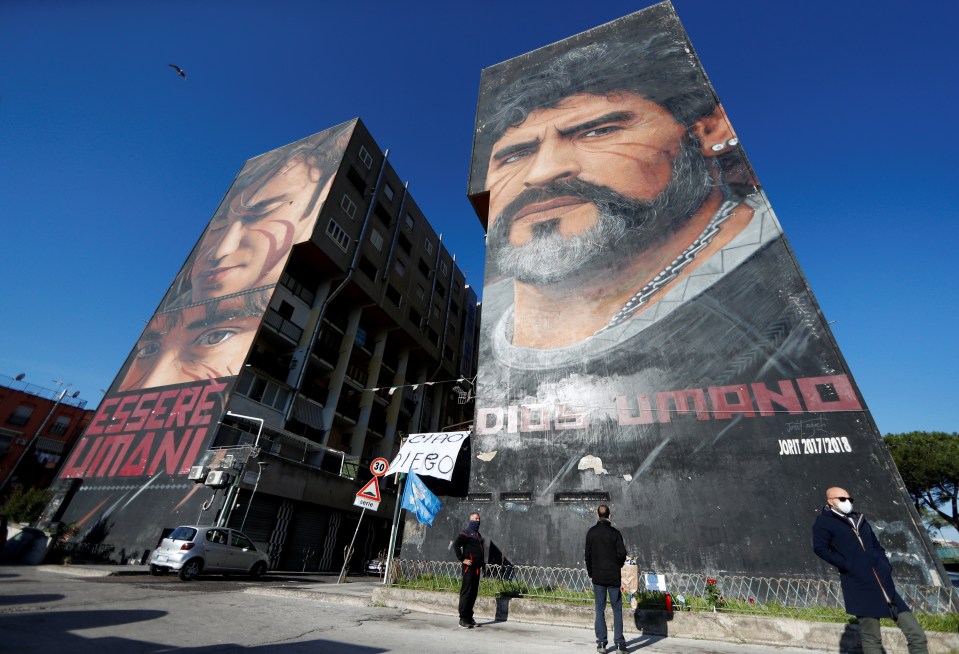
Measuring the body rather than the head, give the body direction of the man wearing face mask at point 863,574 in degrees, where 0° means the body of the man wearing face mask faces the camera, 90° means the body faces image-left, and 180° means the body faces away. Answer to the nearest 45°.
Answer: approximately 315°

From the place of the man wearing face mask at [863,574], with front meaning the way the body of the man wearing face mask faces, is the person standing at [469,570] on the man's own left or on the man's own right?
on the man's own right

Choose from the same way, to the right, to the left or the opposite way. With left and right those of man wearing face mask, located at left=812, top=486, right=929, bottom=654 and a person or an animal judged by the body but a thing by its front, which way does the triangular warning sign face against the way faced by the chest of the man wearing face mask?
the same way

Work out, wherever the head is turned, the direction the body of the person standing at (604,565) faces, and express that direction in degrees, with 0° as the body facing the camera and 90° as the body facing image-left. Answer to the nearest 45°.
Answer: approximately 180°

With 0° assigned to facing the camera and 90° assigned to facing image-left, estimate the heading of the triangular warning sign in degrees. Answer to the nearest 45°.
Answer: approximately 0°

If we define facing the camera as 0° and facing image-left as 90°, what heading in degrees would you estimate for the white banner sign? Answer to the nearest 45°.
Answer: approximately 0°

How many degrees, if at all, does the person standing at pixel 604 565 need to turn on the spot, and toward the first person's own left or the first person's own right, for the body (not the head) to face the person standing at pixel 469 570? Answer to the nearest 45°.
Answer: approximately 90° to the first person's own left

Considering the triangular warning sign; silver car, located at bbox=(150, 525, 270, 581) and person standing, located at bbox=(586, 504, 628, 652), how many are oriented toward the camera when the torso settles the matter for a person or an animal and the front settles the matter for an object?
1

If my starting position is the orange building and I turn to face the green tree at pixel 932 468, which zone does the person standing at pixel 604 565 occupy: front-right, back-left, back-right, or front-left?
front-right

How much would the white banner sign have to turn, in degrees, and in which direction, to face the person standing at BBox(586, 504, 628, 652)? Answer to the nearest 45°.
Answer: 0° — it already faces them

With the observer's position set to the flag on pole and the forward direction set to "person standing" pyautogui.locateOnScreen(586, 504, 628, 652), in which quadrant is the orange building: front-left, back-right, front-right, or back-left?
back-right

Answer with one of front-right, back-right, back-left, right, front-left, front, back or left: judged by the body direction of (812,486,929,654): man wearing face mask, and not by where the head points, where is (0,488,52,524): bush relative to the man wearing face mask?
back-right

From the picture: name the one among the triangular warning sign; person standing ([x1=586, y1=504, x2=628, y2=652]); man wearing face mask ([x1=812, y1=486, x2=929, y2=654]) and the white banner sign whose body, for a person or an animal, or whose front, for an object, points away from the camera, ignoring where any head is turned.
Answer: the person standing

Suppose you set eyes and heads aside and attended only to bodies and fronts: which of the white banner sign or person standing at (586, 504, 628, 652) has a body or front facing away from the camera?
the person standing

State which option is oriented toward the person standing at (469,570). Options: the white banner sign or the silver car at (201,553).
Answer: the white banner sign

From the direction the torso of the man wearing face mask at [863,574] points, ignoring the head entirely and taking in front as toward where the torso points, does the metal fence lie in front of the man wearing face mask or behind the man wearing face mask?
behind
